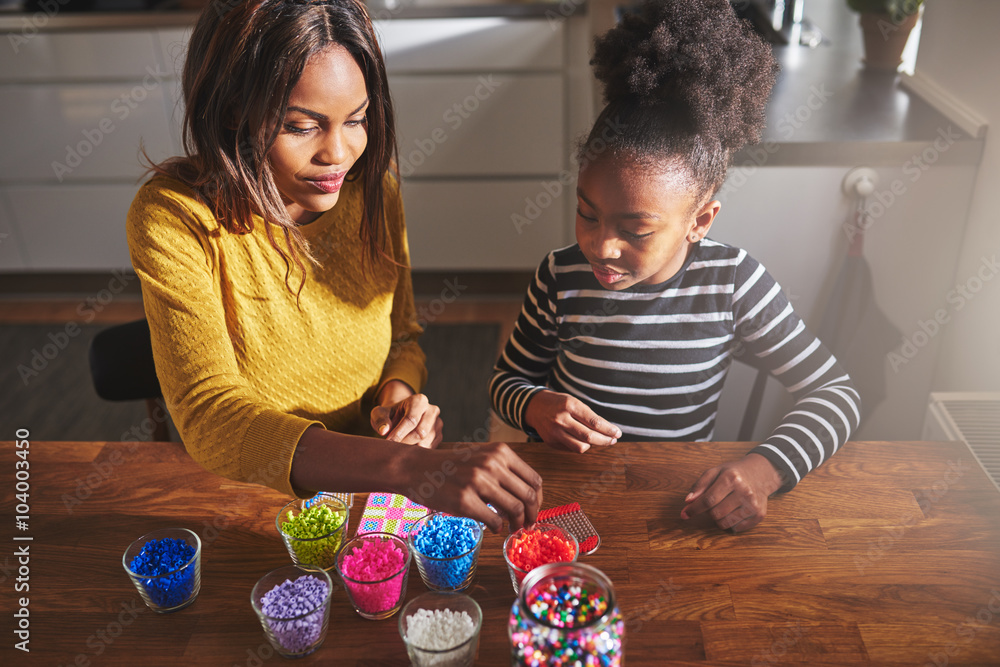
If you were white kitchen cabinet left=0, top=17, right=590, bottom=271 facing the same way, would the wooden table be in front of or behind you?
in front

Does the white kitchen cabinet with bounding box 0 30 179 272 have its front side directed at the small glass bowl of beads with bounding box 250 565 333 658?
yes

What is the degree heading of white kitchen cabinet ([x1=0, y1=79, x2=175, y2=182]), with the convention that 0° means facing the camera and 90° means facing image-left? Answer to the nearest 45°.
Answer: approximately 0°

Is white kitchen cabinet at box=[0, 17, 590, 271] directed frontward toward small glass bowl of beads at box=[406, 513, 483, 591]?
yes

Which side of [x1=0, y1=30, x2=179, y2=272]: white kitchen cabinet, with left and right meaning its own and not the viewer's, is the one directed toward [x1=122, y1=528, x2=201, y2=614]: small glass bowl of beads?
front

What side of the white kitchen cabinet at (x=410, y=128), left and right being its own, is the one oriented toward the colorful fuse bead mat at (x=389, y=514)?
front

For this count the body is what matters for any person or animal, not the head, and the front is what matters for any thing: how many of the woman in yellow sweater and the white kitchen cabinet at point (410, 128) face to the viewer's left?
0

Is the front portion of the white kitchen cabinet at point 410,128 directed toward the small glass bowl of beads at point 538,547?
yes

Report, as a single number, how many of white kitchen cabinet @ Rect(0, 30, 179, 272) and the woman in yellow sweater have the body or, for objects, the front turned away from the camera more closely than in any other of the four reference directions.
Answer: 0

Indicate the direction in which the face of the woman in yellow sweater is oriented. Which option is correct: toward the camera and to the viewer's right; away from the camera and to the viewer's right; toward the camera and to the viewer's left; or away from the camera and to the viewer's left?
toward the camera and to the viewer's right
